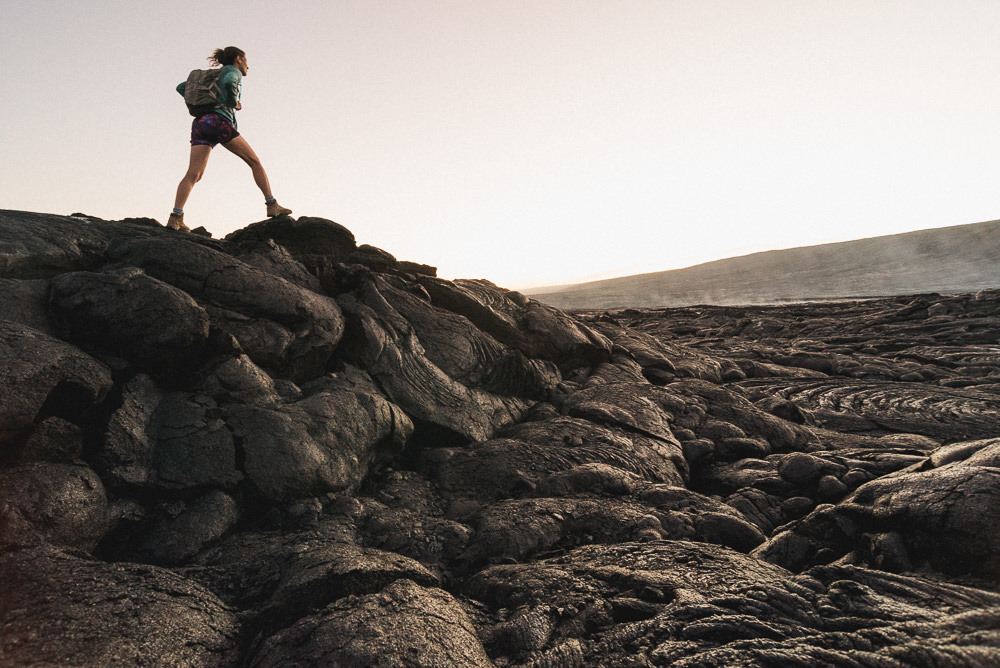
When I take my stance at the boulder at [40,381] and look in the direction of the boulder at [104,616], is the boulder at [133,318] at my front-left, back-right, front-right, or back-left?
back-left

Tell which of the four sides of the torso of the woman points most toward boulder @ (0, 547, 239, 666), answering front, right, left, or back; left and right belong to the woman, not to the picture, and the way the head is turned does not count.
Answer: right

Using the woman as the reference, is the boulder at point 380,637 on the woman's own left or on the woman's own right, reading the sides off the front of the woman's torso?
on the woman's own right

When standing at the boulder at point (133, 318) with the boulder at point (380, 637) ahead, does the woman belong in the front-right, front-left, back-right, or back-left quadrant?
back-left

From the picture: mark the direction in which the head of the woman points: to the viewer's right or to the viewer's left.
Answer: to the viewer's right

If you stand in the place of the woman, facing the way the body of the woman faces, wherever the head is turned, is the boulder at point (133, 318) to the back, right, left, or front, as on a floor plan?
right

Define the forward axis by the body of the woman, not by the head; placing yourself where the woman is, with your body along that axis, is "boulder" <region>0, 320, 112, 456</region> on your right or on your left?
on your right

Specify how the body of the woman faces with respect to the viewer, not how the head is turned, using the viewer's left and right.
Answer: facing to the right of the viewer
